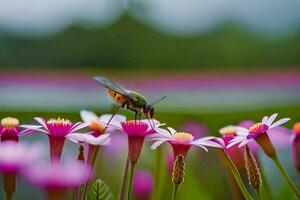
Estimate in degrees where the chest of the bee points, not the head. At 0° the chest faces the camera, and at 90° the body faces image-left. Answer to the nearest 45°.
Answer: approximately 270°
